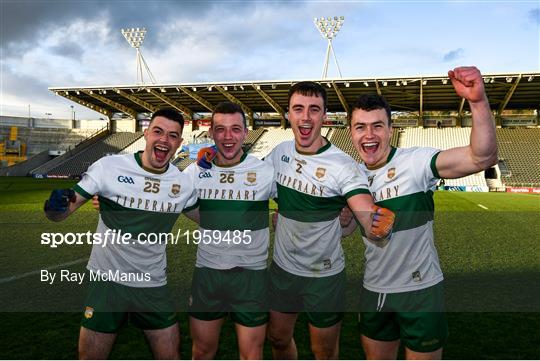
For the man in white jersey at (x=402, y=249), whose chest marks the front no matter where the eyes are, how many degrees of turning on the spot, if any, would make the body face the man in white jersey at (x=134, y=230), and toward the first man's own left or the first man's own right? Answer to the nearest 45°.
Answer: approximately 45° to the first man's own right

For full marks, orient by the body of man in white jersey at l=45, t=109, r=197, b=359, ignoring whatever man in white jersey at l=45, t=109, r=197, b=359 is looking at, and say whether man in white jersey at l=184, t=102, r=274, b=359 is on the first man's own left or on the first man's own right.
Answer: on the first man's own left

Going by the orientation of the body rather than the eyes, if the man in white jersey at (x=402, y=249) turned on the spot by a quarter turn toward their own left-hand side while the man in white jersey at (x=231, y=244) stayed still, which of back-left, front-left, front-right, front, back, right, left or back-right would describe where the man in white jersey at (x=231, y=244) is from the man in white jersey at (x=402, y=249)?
back-right

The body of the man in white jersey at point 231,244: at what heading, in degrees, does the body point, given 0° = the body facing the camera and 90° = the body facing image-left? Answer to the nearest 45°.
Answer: approximately 0°

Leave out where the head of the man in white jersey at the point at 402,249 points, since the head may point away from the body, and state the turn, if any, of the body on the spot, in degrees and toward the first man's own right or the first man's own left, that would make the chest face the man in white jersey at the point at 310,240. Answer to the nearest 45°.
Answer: approximately 45° to the first man's own right

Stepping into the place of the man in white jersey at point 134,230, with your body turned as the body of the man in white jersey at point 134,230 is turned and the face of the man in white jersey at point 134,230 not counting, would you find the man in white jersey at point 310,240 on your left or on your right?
on your left

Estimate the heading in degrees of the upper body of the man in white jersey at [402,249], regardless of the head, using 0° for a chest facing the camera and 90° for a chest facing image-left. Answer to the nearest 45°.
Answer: approximately 45°

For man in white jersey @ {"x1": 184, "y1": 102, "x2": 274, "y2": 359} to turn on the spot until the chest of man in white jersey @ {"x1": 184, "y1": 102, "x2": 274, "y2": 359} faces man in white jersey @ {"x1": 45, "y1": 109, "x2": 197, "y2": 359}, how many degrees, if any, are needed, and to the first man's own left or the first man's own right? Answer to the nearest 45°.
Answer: approximately 90° to the first man's own right

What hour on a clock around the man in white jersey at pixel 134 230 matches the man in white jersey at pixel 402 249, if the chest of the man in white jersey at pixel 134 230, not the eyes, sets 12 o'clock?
the man in white jersey at pixel 402 249 is roughly at 10 o'clock from the man in white jersey at pixel 134 230.

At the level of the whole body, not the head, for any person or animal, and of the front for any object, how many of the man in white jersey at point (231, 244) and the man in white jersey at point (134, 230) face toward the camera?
2

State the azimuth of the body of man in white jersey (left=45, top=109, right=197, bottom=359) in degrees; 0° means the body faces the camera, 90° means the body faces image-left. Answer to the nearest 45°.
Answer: approximately 0°
